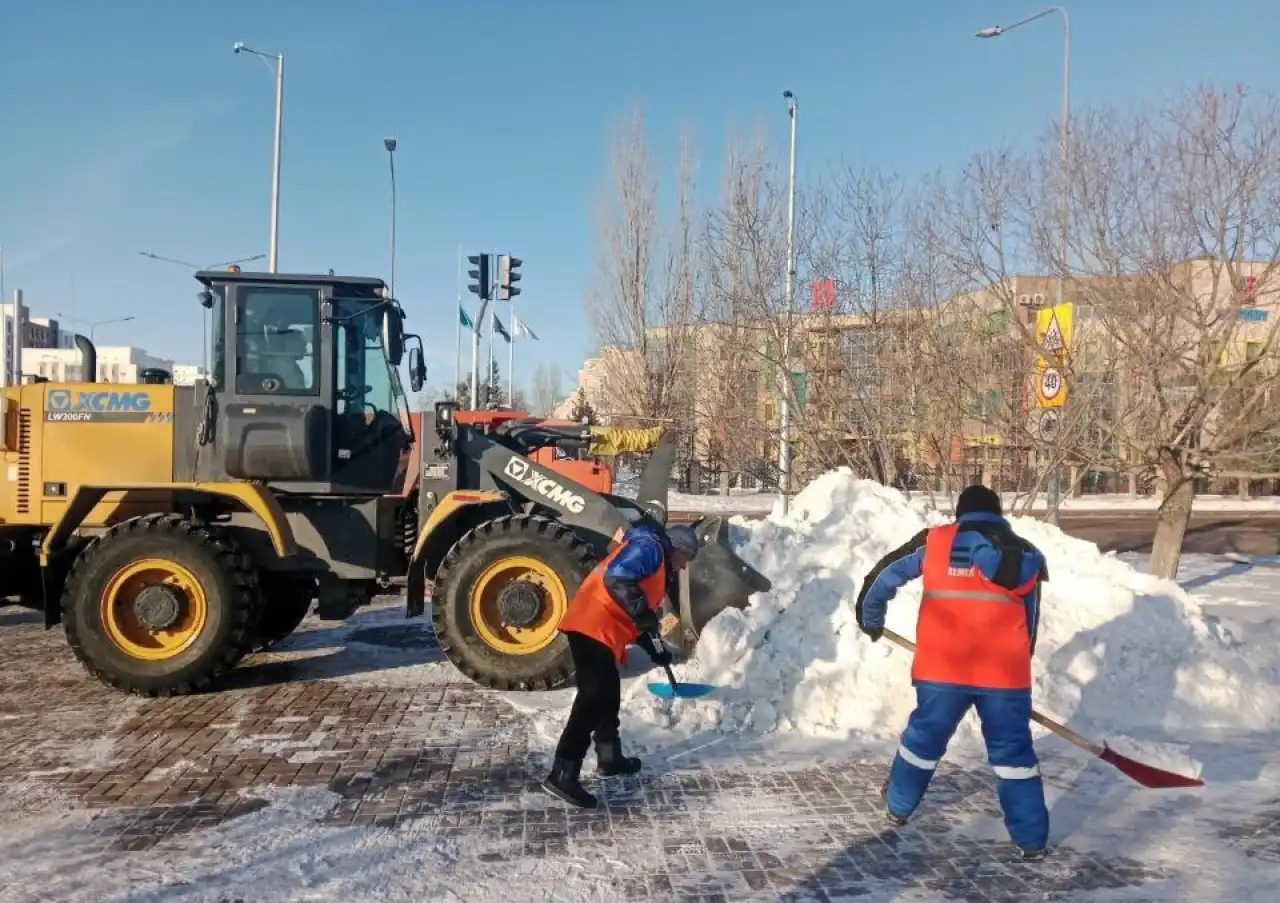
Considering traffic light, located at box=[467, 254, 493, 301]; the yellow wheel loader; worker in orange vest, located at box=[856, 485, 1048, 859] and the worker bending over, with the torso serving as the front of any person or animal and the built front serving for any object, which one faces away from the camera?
the worker in orange vest

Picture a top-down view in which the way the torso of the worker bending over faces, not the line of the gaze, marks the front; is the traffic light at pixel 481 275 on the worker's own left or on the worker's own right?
on the worker's own left

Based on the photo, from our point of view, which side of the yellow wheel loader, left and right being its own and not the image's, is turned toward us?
right

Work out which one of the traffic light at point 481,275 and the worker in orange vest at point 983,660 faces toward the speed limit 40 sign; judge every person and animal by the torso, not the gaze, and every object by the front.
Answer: the worker in orange vest

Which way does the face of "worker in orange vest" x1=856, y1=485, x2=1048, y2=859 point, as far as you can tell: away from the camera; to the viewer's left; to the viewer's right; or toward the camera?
away from the camera

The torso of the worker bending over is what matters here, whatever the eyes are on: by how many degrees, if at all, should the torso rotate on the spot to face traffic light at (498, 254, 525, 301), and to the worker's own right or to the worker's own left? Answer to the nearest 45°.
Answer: approximately 90° to the worker's own left

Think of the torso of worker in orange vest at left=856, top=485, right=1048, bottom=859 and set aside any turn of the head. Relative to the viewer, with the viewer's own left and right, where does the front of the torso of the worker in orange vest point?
facing away from the viewer

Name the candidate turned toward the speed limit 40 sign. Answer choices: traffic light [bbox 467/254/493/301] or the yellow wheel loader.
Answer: the yellow wheel loader

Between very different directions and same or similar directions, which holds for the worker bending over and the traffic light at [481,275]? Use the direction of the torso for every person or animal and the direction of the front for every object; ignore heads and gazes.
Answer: very different directions
